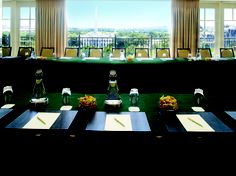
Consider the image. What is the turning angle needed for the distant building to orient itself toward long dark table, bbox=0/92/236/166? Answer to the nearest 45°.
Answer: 0° — it already faces it

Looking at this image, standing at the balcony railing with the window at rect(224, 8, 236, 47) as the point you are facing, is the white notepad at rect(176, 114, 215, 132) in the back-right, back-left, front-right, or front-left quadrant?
front-right

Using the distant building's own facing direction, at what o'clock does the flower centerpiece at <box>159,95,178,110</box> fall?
The flower centerpiece is roughly at 12 o'clock from the distant building.

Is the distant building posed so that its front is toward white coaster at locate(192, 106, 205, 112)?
yes

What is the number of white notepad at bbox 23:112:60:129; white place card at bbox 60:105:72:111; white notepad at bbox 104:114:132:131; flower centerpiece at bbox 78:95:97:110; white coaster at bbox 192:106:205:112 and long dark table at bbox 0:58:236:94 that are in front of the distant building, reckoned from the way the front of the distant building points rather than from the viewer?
6

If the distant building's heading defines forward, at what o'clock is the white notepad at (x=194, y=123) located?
The white notepad is roughly at 12 o'clock from the distant building.

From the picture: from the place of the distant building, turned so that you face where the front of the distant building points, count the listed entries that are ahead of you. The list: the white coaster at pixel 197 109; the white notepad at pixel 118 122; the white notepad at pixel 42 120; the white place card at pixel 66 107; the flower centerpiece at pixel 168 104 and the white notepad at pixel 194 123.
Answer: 6

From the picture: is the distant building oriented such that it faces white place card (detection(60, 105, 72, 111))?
yes

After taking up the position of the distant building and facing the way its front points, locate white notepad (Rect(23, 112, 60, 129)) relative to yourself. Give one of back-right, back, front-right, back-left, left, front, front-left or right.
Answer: front

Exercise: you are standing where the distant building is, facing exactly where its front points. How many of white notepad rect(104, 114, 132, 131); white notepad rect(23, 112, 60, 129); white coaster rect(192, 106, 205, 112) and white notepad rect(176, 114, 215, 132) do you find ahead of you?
4

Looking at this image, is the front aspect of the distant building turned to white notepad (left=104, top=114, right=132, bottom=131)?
yes

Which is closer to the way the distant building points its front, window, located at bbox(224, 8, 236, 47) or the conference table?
the conference table

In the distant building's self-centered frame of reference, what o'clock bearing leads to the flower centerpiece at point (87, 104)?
The flower centerpiece is roughly at 12 o'clock from the distant building.

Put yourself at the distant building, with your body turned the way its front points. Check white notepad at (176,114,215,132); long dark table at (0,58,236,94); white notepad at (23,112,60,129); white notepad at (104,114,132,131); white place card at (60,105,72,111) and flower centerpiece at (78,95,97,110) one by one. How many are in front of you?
6

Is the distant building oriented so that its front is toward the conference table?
yes

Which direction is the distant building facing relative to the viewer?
toward the camera
